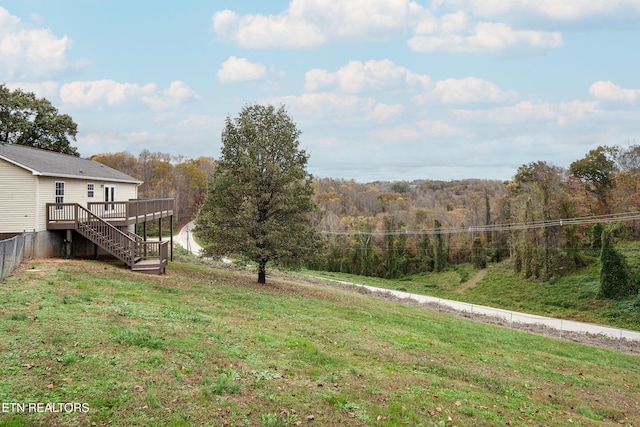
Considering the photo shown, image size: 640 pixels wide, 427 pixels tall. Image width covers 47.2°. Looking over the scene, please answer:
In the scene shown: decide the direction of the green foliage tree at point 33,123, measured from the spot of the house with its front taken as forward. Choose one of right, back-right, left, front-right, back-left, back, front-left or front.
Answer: front-right

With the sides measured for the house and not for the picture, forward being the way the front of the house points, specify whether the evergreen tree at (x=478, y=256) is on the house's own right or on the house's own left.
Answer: on the house's own right

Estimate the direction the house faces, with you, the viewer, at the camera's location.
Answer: facing away from the viewer and to the left of the viewer

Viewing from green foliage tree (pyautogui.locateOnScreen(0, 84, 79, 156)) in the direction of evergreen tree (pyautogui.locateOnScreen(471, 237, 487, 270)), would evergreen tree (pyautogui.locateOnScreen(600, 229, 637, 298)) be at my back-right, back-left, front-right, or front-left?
front-right

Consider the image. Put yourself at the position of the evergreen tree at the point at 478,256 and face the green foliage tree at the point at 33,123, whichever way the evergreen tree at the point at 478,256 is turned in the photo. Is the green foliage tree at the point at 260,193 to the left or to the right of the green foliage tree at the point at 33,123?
left

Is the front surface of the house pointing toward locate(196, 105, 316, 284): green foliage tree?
no

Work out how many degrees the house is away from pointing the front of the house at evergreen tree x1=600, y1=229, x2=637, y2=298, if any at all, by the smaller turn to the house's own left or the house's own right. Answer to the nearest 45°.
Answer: approximately 135° to the house's own right

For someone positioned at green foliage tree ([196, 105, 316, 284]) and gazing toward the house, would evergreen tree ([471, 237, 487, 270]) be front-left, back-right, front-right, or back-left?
back-right
